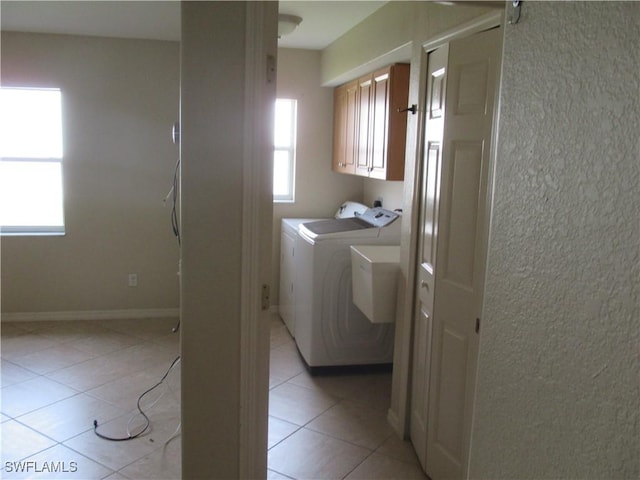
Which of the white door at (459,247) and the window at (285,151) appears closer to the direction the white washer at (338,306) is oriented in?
the window

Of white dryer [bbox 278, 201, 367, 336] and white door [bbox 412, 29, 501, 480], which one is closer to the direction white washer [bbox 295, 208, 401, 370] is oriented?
the white dryer

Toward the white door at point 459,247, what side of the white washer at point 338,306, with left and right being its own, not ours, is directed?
left

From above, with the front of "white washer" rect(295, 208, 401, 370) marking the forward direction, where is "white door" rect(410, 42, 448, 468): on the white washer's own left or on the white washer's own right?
on the white washer's own left

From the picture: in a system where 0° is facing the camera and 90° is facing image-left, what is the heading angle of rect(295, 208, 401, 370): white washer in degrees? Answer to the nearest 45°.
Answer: approximately 90°

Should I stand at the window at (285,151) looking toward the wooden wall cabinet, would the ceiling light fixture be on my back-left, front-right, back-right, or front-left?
front-right
